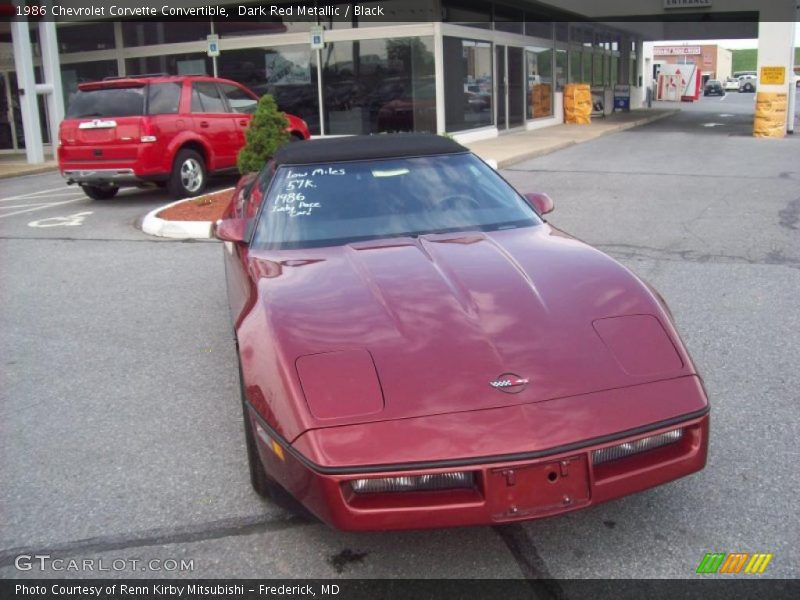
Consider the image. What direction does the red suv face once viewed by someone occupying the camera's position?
facing away from the viewer and to the right of the viewer

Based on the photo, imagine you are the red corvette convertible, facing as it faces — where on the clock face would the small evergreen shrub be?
The small evergreen shrub is roughly at 7 o'clock from the red corvette convertible.

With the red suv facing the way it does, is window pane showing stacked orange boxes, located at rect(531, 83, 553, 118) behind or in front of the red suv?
in front

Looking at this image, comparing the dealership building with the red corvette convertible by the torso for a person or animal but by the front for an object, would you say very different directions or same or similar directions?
same or similar directions

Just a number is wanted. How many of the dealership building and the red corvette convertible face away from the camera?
0

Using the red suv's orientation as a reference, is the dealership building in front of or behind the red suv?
in front

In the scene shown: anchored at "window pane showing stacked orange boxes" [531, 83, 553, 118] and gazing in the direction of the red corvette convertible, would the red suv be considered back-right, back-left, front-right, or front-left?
front-right

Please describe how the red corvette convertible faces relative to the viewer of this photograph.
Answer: facing the viewer and to the right of the viewer

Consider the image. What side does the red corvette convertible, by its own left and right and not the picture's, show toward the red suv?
back

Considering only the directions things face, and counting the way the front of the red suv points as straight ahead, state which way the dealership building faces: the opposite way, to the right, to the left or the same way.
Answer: to the right

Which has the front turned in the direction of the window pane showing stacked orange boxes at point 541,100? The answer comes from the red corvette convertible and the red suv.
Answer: the red suv

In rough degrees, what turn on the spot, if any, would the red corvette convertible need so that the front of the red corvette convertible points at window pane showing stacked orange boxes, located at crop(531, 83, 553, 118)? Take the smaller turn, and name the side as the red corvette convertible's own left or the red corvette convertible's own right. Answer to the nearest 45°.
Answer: approximately 135° to the red corvette convertible's own left

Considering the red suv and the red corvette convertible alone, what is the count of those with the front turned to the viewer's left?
0

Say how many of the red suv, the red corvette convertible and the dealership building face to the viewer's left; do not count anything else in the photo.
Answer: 0
